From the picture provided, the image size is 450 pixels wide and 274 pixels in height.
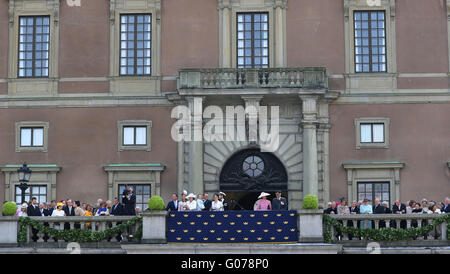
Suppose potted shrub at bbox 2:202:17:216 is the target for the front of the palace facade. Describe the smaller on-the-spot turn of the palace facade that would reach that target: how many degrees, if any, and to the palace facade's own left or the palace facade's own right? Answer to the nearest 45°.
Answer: approximately 45° to the palace facade's own right

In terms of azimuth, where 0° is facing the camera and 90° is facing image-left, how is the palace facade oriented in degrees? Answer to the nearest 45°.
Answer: approximately 0°

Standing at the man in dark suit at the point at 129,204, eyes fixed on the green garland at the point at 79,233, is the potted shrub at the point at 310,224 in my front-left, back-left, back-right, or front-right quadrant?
back-left

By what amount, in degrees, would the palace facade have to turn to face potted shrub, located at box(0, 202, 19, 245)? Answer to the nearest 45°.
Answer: approximately 45° to its right

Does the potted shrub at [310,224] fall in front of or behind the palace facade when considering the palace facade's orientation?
in front
